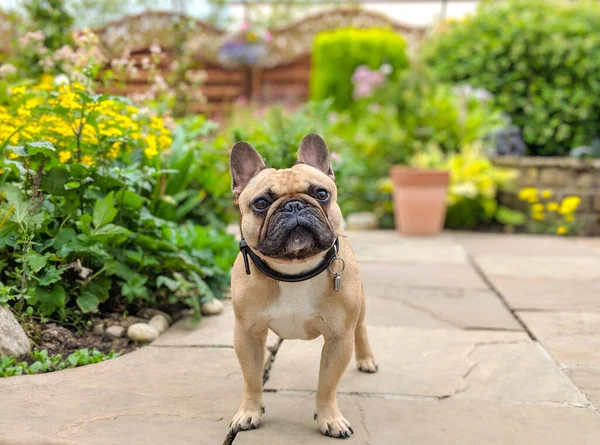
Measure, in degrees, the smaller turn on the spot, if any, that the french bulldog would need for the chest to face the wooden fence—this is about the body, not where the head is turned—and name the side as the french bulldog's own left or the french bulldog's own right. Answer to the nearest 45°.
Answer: approximately 180°

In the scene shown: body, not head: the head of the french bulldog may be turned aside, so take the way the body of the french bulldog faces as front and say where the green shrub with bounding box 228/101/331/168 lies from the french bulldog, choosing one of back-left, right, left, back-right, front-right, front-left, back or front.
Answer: back

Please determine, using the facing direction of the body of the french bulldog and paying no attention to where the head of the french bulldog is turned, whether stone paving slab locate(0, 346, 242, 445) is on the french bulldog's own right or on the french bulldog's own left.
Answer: on the french bulldog's own right

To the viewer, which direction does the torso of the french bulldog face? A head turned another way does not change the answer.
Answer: toward the camera

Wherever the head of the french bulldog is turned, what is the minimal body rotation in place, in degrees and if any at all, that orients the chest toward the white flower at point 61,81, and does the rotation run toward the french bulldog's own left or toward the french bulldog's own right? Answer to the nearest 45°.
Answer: approximately 135° to the french bulldog's own right

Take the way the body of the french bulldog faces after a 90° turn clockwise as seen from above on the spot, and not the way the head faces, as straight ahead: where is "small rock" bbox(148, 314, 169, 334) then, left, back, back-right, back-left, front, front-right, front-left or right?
front-right

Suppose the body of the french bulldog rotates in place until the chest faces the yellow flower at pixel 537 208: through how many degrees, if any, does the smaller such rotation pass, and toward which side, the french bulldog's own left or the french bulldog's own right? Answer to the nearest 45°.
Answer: approximately 135° to the french bulldog's own left

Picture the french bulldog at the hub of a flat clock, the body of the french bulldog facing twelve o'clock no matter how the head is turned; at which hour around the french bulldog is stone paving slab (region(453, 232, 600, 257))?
The stone paving slab is roughly at 7 o'clock from the french bulldog.

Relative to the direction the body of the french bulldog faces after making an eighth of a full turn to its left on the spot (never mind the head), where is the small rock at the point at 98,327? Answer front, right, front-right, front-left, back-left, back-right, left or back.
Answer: back

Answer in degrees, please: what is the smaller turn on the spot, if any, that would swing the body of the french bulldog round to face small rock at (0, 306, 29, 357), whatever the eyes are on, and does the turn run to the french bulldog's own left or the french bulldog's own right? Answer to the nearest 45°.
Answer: approximately 90° to the french bulldog's own right

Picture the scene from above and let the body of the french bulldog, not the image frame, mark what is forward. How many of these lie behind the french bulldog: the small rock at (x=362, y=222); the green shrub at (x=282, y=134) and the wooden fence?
3
